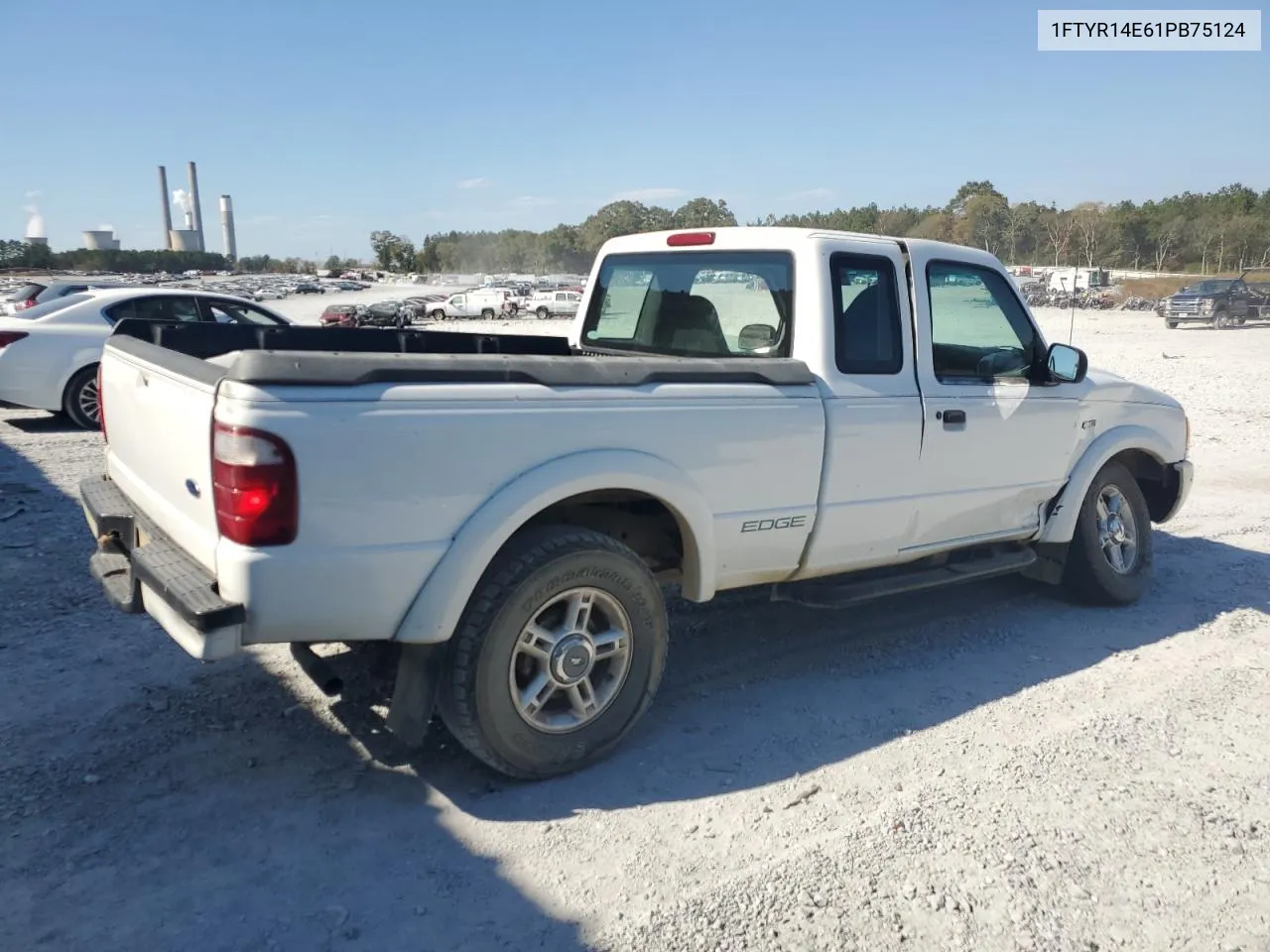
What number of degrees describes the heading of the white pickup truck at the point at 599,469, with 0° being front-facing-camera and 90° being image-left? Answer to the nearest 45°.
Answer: approximately 225°

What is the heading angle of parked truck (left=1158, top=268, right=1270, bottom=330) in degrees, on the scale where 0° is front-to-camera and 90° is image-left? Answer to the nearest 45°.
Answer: approximately 45°

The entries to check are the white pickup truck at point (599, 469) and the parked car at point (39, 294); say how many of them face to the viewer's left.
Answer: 0

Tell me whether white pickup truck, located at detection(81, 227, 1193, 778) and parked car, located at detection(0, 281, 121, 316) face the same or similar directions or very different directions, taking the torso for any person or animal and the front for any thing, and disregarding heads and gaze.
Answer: same or similar directions

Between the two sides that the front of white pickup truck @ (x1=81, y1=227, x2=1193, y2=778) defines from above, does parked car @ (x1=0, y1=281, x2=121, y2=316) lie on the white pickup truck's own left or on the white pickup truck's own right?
on the white pickup truck's own left

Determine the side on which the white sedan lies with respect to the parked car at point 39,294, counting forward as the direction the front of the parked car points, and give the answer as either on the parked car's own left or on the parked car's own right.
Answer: on the parked car's own right

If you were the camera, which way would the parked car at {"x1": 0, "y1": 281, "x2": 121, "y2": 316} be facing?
facing away from the viewer and to the right of the viewer

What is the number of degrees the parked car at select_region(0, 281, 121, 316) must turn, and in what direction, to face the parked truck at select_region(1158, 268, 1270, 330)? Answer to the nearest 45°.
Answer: approximately 45° to its right

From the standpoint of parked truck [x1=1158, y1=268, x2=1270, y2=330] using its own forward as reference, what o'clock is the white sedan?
The white sedan is roughly at 11 o'clock from the parked truck.
